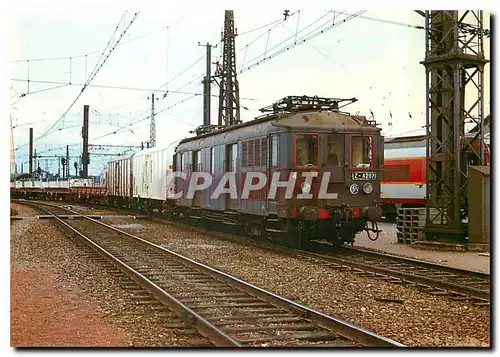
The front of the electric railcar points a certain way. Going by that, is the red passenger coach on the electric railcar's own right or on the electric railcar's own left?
on the electric railcar's own left

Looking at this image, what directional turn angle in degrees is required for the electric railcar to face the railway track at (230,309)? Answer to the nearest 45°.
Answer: approximately 45° to its right

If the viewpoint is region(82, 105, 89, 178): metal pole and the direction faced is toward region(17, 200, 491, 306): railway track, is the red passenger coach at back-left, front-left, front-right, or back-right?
front-left
